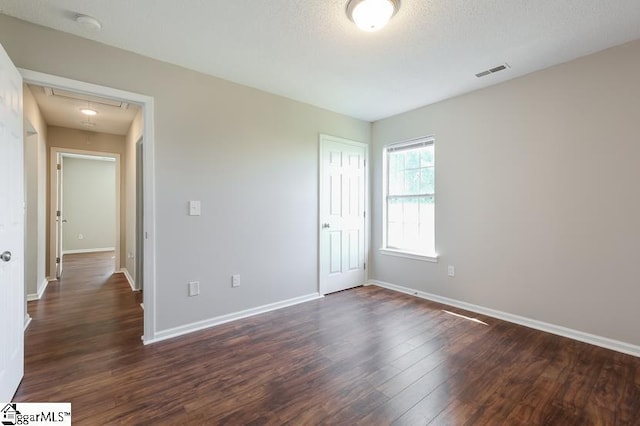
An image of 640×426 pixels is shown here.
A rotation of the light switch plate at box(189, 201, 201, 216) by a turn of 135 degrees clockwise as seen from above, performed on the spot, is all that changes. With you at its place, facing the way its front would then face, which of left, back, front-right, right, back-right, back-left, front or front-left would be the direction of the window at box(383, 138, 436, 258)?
back-right

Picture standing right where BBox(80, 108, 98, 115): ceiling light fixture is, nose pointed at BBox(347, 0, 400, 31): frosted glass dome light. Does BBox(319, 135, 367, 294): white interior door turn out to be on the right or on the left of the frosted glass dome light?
left

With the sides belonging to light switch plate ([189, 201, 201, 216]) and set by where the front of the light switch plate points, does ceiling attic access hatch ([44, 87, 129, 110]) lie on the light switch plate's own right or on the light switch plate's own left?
on the light switch plate's own right

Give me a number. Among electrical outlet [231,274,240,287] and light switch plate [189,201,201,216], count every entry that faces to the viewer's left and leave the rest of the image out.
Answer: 0

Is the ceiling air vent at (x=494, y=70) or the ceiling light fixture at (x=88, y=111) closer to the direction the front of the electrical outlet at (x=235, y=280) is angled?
the ceiling air vent

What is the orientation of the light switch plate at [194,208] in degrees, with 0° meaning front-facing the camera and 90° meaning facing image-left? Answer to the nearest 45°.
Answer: approximately 0°

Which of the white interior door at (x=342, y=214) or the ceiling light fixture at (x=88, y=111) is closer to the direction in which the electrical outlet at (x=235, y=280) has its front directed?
the white interior door

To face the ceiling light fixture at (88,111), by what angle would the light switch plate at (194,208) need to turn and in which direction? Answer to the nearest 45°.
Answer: approximately 135° to its right

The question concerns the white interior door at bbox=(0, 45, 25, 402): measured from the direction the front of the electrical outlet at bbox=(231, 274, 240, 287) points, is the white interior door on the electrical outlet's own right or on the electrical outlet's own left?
on the electrical outlet's own right

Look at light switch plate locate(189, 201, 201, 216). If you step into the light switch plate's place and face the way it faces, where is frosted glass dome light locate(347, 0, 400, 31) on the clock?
The frosted glass dome light is roughly at 11 o'clock from the light switch plate.

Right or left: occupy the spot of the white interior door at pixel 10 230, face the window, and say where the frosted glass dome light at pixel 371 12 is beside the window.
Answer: right

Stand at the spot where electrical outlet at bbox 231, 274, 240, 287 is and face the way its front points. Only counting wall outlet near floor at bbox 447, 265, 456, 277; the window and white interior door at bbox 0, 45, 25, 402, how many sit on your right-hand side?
1
